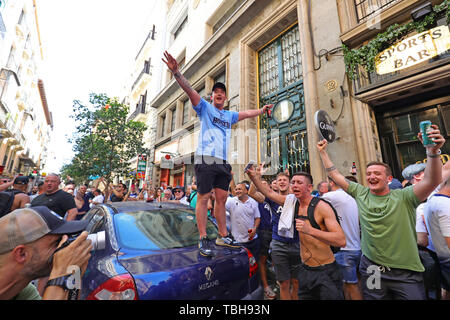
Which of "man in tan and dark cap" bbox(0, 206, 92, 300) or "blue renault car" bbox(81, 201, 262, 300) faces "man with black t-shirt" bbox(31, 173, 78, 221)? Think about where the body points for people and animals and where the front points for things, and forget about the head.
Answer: the blue renault car

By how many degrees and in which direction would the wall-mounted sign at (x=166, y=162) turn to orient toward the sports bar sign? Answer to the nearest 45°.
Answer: approximately 45° to its left

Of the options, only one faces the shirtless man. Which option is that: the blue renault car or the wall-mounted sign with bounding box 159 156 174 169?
the wall-mounted sign
